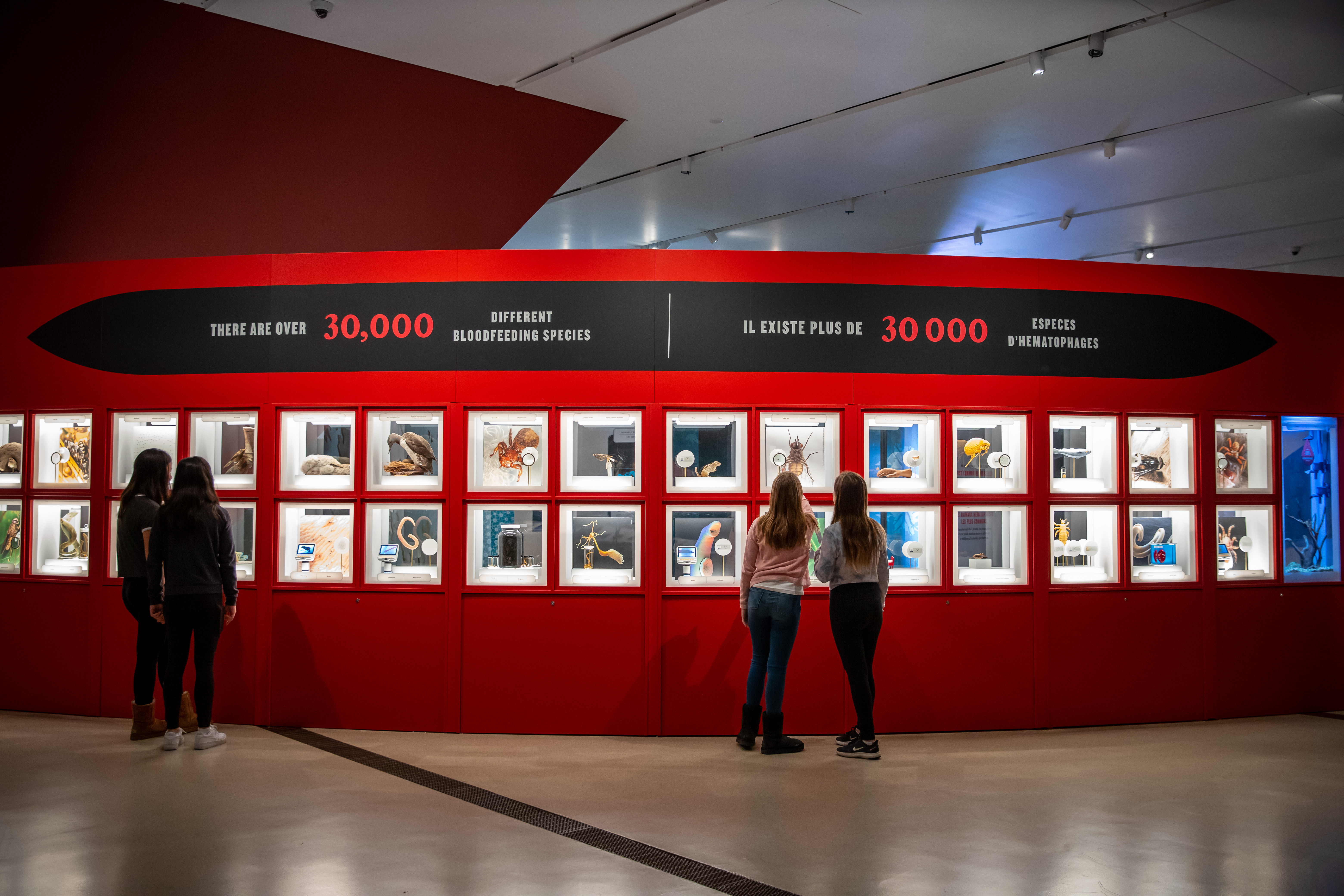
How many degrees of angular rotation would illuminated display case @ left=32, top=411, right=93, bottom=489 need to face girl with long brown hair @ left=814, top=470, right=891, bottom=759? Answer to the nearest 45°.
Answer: approximately 90° to its left

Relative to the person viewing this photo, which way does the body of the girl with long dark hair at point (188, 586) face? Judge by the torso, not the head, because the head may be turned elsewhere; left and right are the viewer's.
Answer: facing away from the viewer

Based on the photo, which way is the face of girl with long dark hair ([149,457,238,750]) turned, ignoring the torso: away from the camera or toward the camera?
away from the camera

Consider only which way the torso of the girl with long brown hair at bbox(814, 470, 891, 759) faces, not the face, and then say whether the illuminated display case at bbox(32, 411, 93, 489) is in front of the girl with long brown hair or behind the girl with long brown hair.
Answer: in front

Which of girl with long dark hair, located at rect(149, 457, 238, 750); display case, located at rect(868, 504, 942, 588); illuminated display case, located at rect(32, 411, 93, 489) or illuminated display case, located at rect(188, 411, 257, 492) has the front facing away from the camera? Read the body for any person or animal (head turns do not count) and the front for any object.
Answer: the girl with long dark hair

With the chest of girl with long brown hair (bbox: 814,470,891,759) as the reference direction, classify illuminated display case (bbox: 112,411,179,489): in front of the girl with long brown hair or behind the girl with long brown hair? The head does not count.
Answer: in front

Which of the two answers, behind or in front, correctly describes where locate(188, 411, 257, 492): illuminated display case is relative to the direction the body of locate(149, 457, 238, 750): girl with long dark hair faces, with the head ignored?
in front

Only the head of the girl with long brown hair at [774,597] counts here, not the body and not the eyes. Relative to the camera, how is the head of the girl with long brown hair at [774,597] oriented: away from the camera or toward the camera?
away from the camera

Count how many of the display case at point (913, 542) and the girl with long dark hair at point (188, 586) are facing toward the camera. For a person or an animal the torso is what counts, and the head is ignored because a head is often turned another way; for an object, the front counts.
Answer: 1

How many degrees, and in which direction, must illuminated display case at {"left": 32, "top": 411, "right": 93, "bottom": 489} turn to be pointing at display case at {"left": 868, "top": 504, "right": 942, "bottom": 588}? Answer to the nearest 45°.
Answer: approximately 90° to its left
